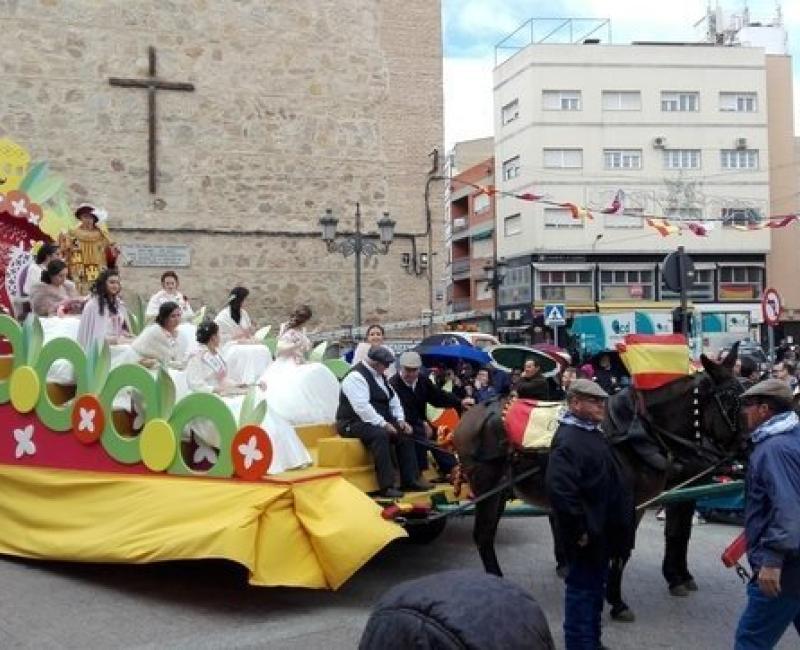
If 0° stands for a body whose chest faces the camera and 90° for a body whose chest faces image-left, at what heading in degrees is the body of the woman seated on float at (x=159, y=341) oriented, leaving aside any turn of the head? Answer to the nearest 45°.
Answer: approximately 315°

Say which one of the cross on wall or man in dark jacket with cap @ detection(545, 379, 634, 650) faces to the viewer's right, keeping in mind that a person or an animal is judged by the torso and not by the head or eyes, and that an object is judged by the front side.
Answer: the man in dark jacket with cap

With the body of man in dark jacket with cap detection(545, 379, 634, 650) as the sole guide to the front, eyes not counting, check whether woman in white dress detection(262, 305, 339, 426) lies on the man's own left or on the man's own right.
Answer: on the man's own left

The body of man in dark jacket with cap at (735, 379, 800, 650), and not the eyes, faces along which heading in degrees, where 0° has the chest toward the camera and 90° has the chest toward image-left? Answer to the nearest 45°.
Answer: approximately 90°

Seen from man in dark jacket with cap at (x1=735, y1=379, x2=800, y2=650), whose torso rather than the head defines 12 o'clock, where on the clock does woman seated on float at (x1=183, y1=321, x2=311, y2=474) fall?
The woman seated on float is roughly at 1 o'clock from the man in dark jacket with cap.

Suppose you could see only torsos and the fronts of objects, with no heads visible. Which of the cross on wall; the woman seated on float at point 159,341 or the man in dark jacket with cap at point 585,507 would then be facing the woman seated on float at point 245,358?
the cross on wall

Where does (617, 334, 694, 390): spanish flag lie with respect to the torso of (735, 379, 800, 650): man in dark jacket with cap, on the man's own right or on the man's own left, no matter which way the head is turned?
on the man's own right

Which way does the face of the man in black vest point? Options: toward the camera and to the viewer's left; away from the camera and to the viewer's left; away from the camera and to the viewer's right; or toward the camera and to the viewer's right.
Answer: toward the camera and to the viewer's right

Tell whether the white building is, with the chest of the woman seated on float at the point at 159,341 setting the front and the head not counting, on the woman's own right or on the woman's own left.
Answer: on the woman's own left

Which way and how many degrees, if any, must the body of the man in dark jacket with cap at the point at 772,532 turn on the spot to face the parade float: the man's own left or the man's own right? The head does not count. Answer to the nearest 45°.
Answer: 0° — they already face it
